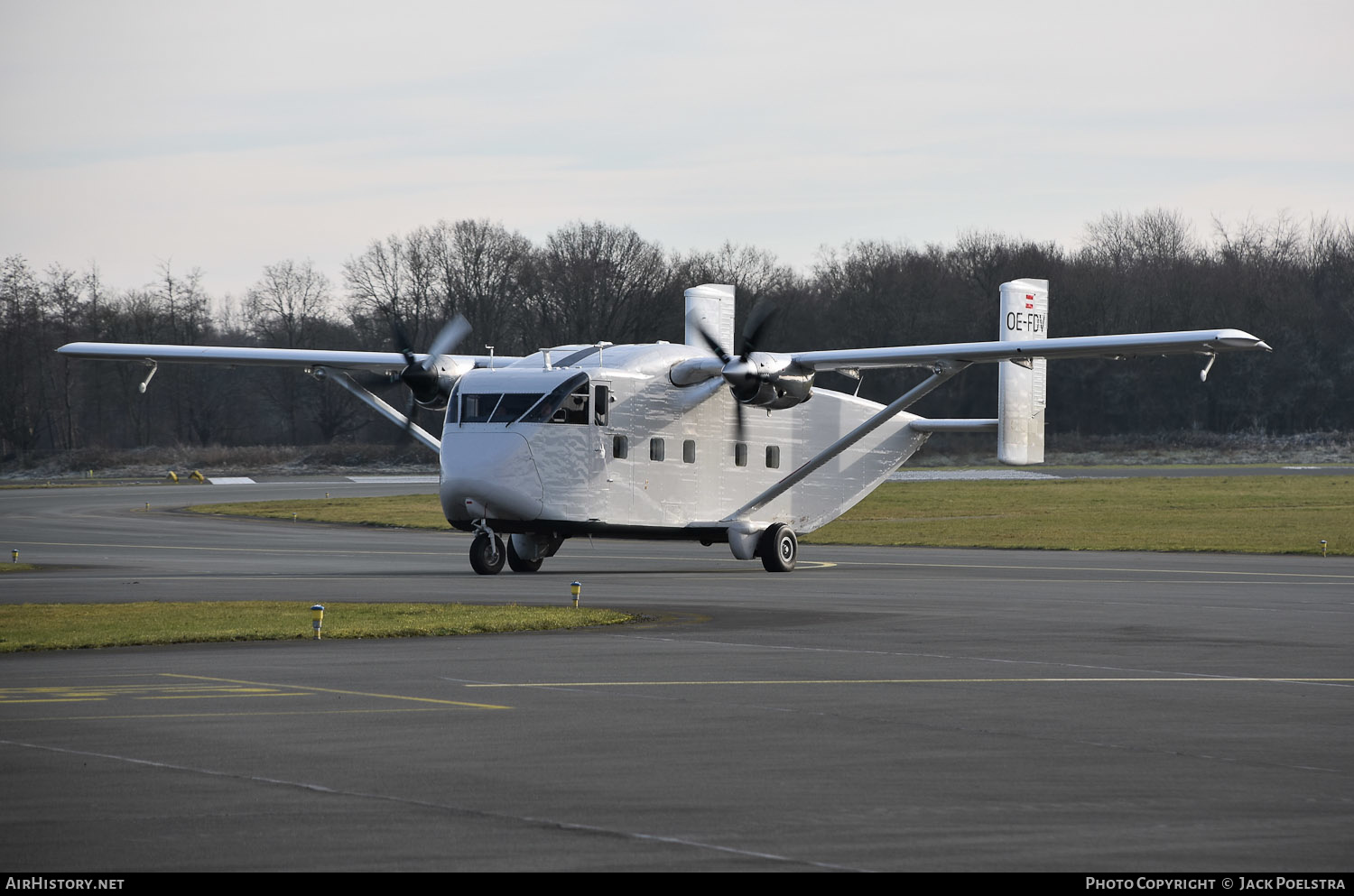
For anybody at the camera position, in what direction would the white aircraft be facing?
facing the viewer and to the left of the viewer
